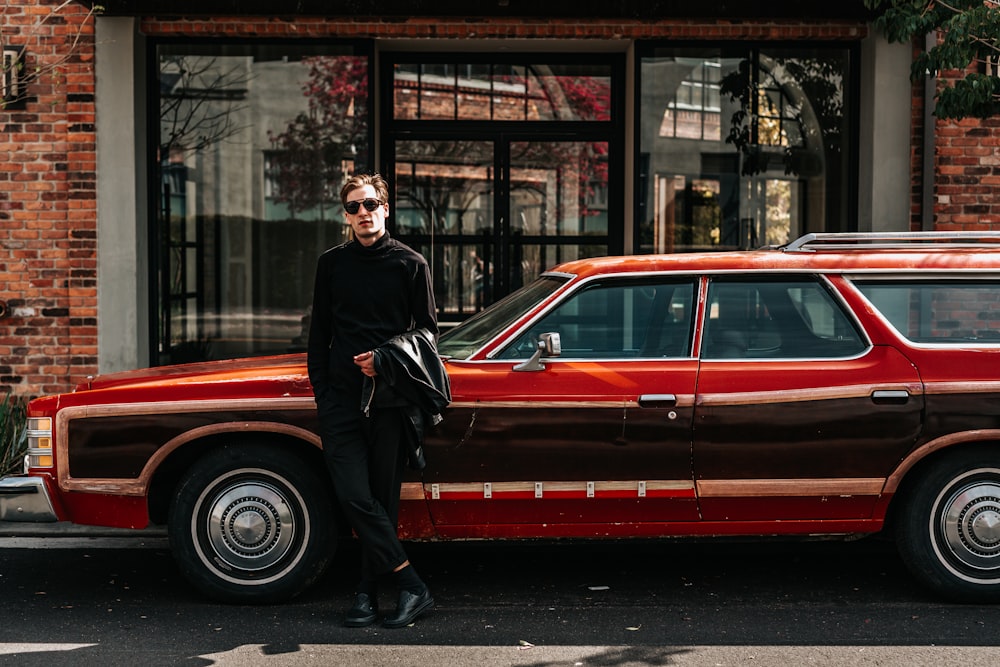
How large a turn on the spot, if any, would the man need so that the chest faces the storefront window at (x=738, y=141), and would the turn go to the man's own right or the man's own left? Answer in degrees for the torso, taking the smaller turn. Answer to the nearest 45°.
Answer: approximately 135° to the man's own left

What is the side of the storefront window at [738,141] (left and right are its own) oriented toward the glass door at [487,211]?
right

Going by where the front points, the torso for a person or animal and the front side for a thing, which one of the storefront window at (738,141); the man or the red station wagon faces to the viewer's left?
the red station wagon

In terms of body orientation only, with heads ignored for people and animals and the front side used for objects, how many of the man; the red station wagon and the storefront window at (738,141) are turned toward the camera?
2

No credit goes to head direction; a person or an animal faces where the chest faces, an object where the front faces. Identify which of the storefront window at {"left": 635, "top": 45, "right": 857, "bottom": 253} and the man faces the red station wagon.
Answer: the storefront window

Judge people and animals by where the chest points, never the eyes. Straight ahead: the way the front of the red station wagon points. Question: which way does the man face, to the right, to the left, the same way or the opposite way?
to the left

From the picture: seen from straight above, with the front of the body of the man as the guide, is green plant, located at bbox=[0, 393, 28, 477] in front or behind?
behind

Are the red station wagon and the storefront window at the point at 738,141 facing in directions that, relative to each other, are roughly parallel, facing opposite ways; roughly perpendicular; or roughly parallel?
roughly perpendicular

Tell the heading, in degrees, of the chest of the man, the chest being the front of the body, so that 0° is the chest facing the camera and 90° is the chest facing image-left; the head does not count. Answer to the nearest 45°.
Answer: approximately 0°

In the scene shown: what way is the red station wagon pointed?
to the viewer's left

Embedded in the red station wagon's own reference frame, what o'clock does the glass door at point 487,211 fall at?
The glass door is roughly at 3 o'clock from the red station wagon.
